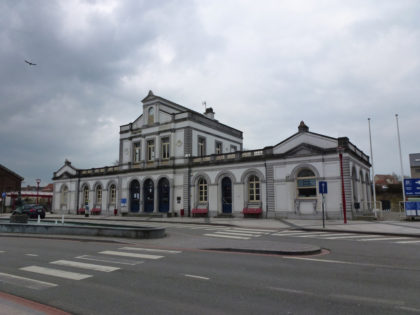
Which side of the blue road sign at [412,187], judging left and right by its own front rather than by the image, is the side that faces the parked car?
right

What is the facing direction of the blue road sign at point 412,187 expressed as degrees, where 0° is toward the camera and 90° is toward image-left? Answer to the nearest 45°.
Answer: approximately 0°
